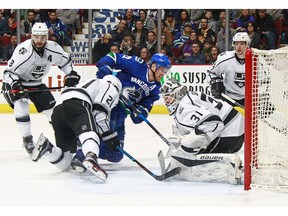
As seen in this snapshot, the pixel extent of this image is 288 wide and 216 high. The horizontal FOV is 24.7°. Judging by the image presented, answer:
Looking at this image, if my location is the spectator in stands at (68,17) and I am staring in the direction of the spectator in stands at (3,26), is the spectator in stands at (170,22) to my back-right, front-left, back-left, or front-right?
back-left

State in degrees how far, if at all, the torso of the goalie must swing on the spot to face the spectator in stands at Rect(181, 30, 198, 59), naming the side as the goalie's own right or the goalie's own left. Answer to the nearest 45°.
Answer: approximately 90° to the goalie's own right

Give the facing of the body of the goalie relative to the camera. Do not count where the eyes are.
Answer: to the viewer's left

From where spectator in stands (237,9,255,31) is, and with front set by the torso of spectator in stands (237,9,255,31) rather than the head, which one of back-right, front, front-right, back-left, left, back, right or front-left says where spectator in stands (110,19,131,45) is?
right

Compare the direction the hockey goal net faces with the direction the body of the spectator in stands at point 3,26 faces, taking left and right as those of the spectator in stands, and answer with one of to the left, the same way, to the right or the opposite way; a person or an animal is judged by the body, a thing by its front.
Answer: to the right

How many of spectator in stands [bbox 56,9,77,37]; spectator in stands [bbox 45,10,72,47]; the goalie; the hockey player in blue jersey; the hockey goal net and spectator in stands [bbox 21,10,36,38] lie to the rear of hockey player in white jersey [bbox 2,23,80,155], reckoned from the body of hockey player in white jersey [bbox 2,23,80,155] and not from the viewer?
3

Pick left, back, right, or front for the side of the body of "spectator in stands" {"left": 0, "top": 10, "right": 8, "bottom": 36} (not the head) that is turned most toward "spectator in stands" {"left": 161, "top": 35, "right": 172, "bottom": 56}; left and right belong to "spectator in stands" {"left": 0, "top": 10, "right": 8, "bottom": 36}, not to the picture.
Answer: left

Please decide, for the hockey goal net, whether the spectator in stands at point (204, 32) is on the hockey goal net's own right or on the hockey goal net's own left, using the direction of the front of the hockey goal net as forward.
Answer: on the hockey goal net's own right

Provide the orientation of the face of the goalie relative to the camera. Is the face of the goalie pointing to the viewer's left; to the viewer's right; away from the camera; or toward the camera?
to the viewer's left
